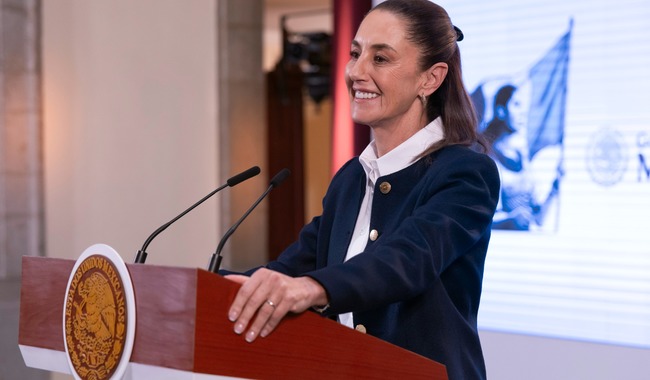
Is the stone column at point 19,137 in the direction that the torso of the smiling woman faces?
no

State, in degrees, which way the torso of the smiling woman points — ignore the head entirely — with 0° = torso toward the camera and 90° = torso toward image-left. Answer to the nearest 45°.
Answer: approximately 45°

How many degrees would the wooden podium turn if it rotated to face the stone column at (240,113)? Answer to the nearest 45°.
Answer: approximately 135° to its right

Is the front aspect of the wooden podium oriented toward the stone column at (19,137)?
no

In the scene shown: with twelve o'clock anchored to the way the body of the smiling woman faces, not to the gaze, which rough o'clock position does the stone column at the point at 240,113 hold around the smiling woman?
The stone column is roughly at 4 o'clock from the smiling woman.

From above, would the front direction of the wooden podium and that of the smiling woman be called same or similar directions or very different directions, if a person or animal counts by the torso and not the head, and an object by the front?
same or similar directions

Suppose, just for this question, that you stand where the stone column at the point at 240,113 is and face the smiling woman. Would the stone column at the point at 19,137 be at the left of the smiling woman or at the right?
right
